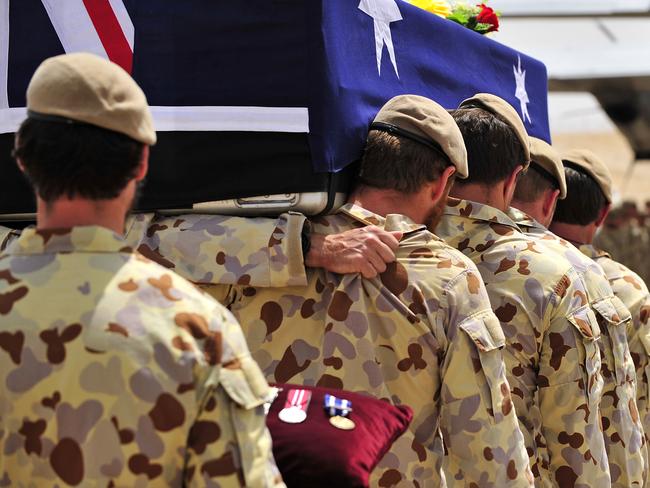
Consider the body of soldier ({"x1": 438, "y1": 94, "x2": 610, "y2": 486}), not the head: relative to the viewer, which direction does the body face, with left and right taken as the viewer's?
facing away from the viewer and to the right of the viewer

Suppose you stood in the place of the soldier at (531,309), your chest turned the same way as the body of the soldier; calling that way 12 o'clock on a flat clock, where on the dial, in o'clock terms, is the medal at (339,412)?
The medal is roughly at 5 o'clock from the soldier.

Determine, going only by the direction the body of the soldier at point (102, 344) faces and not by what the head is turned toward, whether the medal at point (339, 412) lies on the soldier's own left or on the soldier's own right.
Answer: on the soldier's own right

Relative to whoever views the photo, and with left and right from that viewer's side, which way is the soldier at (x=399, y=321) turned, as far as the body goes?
facing away from the viewer and to the right of the viewer

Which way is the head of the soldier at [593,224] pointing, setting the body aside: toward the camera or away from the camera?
away from the camera

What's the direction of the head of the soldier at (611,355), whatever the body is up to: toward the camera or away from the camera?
away from the camera

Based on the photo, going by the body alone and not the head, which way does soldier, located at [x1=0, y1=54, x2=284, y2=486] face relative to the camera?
away from the camera

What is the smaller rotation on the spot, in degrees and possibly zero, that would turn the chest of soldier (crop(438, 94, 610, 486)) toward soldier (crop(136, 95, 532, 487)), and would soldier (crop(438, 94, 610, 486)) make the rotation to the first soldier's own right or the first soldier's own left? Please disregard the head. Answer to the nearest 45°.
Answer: approximately 180°
